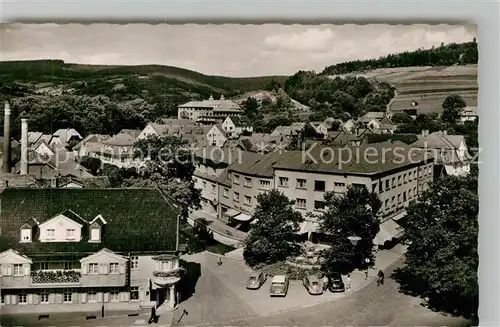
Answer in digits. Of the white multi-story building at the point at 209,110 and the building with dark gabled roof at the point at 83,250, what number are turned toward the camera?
2

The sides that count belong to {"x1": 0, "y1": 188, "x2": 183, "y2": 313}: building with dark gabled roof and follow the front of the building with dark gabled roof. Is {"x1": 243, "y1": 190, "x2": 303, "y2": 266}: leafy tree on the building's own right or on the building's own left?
on the building's own left

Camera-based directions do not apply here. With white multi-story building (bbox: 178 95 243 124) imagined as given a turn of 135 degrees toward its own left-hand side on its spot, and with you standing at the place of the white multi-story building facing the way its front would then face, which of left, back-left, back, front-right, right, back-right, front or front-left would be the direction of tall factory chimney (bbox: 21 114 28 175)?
back-left

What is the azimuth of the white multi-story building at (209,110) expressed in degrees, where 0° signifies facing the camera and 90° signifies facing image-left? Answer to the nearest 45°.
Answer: approximately 0°

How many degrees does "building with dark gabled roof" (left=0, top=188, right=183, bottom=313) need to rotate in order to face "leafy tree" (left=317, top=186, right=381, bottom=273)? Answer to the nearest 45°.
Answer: approximately 90° to its left
